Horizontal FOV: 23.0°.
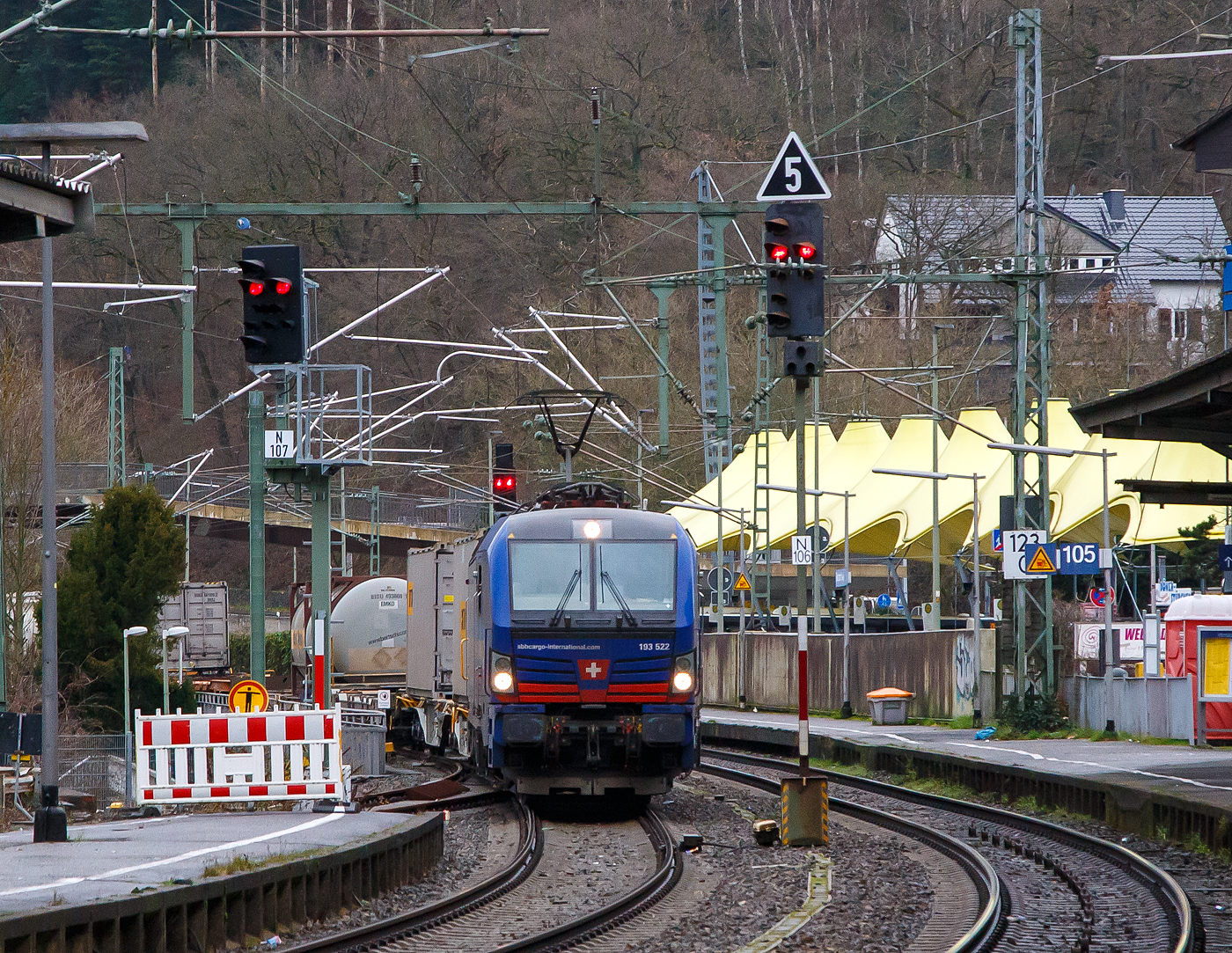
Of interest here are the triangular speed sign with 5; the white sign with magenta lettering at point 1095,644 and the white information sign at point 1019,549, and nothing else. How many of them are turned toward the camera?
3

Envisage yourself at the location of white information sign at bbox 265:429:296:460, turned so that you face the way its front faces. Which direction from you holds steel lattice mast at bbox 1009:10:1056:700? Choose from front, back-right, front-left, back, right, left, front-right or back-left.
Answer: left

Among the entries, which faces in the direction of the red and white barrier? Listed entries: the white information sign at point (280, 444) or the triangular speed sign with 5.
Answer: the white information sign

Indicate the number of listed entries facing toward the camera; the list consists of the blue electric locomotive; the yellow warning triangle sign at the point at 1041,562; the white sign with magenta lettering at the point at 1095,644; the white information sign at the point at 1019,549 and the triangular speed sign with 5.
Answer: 5

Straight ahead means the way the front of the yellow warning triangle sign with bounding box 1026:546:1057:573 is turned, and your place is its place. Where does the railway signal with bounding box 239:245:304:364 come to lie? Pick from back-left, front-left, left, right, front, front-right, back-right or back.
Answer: front-right

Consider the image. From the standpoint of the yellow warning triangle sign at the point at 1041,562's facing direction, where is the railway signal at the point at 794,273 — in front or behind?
in front

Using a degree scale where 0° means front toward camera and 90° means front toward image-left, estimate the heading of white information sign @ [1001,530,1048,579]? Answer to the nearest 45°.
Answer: approximately 0°

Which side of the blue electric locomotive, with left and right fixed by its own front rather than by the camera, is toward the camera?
front

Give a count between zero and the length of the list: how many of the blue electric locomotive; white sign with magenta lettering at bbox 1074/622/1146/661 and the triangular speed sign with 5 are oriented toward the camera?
3

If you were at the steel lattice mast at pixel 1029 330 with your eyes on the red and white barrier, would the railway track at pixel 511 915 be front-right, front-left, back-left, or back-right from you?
front-left

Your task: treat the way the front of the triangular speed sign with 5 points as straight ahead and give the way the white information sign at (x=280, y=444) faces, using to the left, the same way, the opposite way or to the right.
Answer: the same way

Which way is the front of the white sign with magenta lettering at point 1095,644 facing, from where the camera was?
facing the viewer

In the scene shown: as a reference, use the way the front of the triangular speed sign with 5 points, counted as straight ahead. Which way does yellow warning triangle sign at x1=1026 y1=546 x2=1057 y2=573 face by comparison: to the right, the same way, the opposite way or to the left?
the same way

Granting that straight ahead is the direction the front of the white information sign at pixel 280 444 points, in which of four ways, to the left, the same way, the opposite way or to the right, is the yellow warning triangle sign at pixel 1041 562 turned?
the same way

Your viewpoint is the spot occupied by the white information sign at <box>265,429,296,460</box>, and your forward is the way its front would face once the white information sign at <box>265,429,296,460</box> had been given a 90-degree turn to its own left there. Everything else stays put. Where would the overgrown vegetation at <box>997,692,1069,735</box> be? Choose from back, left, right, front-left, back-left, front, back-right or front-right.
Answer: front

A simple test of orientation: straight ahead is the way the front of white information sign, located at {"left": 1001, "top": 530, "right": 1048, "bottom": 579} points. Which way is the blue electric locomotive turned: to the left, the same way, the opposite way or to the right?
the same way
